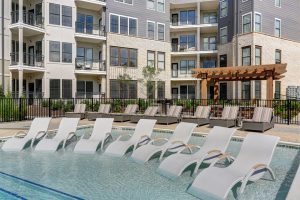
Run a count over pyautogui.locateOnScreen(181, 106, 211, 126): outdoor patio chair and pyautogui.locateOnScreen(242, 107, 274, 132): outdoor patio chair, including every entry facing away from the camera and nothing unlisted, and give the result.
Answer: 0

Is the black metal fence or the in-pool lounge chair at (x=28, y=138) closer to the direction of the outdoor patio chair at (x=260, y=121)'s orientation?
the in-pool lounge chair

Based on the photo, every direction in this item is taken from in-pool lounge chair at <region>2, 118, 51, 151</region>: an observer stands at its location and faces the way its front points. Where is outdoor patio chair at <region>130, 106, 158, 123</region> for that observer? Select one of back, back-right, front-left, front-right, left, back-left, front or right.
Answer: back

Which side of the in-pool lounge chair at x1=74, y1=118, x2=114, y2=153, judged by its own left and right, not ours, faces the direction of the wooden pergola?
back

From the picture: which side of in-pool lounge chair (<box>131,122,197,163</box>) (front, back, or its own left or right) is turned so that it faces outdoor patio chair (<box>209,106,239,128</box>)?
back

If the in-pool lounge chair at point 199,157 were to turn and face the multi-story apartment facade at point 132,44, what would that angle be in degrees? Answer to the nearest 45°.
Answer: approximately 135° to its right

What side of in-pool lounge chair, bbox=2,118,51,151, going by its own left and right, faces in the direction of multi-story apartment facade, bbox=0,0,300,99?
back
